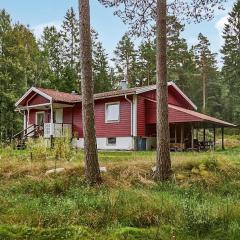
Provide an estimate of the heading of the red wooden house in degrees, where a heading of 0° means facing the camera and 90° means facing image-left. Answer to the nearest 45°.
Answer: approximately 45°
